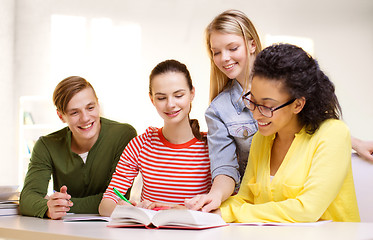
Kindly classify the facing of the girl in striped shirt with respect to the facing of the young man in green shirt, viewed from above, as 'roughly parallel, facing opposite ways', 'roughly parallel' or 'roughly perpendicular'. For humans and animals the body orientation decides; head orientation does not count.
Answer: roughly parallel

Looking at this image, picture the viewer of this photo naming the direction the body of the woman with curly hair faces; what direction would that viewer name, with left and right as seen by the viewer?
facing the viewer and to the left of the viewer

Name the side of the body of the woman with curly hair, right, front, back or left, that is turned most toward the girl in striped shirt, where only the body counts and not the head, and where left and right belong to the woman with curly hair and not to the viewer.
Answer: right

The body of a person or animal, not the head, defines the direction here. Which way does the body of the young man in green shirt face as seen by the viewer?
toward the camera

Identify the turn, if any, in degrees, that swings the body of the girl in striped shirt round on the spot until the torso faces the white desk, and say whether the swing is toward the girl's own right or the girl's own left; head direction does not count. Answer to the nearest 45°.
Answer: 0° — they already face it

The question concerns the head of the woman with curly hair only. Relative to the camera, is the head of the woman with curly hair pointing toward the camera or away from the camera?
toward the camera

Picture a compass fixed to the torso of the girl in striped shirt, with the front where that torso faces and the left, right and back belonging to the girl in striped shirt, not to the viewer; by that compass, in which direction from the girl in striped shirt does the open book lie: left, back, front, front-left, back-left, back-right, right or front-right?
front

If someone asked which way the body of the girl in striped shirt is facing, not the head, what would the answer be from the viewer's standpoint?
toward the camera

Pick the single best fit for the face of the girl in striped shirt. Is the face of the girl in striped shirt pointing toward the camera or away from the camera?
toward the camera

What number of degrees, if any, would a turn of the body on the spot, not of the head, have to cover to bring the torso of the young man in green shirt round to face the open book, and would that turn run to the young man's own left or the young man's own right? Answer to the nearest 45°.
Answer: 0° — they already face it

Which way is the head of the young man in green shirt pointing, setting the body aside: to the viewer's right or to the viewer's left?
to the viewer's right

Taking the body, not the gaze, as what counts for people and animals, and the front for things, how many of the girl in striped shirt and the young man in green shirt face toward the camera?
2

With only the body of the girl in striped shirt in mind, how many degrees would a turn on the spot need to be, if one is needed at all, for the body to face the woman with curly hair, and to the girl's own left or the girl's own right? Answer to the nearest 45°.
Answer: approximately 45° to the girl's own left
